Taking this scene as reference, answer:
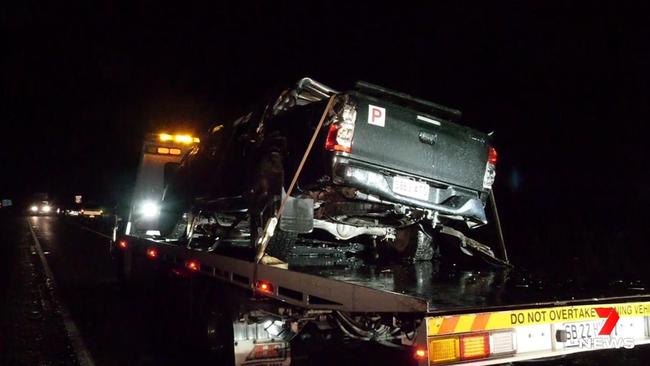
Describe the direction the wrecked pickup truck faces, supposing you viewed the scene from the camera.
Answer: facing away from the viewer and to the left of the viewer

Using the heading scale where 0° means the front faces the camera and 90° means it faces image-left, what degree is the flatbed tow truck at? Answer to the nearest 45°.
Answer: approximately 135°
